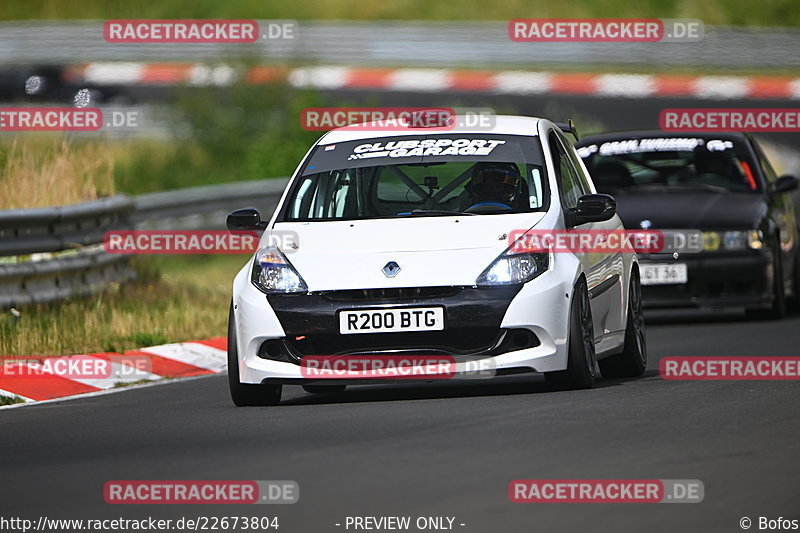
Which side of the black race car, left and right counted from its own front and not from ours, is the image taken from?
front

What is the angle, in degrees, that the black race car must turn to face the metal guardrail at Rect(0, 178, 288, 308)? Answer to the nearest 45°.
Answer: approximately 45° to its right

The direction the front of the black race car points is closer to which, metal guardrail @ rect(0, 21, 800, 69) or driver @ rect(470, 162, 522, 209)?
the driver

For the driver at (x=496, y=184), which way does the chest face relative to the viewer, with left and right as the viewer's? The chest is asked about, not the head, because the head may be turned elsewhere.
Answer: facing the viewer

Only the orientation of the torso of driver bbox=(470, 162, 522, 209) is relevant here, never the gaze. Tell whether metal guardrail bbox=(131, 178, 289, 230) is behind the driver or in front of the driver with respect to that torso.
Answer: behind

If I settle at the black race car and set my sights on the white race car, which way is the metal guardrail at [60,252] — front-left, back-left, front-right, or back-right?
front-right

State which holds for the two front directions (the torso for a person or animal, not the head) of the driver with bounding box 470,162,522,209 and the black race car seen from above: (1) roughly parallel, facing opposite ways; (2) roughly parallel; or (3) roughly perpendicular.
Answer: roughly parallel

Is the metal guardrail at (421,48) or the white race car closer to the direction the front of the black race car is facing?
the white race car

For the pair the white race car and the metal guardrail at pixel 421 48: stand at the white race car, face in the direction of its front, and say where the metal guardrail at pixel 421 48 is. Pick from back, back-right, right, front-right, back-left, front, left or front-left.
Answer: back

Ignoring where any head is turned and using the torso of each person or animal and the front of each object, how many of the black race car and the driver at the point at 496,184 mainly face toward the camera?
2
